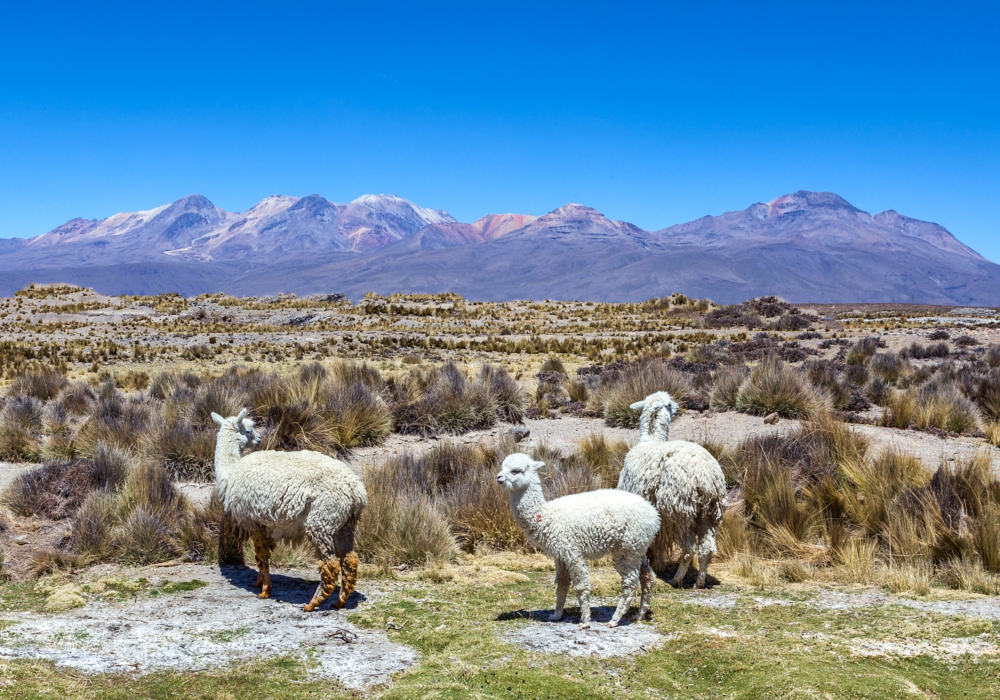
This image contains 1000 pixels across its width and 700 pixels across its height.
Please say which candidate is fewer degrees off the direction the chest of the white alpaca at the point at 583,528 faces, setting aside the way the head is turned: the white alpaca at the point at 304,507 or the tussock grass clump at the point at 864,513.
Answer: the white alpaca

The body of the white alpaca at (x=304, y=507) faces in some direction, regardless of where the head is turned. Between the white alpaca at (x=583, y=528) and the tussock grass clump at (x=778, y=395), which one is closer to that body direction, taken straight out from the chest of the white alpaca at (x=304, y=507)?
the tussock grass clump

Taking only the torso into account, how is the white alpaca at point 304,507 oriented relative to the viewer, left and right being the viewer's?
facing away from the viewer and to the left of the viewer

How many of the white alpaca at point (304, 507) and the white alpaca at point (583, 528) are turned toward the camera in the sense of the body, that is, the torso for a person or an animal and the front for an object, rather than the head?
0

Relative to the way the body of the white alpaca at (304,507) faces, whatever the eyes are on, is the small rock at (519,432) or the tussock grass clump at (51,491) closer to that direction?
the tussock grass clump

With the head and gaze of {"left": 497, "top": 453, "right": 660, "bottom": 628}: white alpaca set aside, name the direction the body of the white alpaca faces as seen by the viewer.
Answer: to the viewer's left

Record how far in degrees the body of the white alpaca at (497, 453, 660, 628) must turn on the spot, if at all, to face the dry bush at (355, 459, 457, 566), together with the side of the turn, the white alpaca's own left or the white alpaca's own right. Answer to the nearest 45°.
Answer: approximately 45° to the white alpaca's own right

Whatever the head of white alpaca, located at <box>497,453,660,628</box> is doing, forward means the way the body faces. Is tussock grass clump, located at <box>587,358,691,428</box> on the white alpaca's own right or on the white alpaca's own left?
on the white alpaca's own right

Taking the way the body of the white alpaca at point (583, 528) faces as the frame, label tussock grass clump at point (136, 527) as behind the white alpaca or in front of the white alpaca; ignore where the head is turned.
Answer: in front

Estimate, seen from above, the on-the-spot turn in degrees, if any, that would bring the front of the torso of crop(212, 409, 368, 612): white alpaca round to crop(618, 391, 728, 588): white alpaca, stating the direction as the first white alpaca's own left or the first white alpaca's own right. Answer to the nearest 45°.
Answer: approximately 135° to the first white alpaca's own right

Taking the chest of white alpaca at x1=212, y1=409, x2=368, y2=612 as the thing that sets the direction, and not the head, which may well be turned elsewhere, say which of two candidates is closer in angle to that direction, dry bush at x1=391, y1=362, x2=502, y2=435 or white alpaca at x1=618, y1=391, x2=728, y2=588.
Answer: the dry bush

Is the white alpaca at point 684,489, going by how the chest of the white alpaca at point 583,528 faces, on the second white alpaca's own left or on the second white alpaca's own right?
on the second white alpaca's own right

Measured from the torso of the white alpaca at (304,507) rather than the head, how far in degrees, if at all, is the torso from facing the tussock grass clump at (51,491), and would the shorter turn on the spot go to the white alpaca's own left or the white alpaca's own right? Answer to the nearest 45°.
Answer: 0° — it already faces it

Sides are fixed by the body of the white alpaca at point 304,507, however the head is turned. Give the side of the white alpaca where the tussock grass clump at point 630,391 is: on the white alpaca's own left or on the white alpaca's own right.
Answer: on the white alpaca's own right

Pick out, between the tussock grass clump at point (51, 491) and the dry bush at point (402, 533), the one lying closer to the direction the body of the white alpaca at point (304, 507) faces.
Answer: the tussock grass clump

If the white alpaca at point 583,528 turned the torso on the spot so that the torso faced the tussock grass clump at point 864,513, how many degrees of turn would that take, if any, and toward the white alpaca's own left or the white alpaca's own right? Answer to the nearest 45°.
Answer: approximately 135° to the white alpaca's own right
